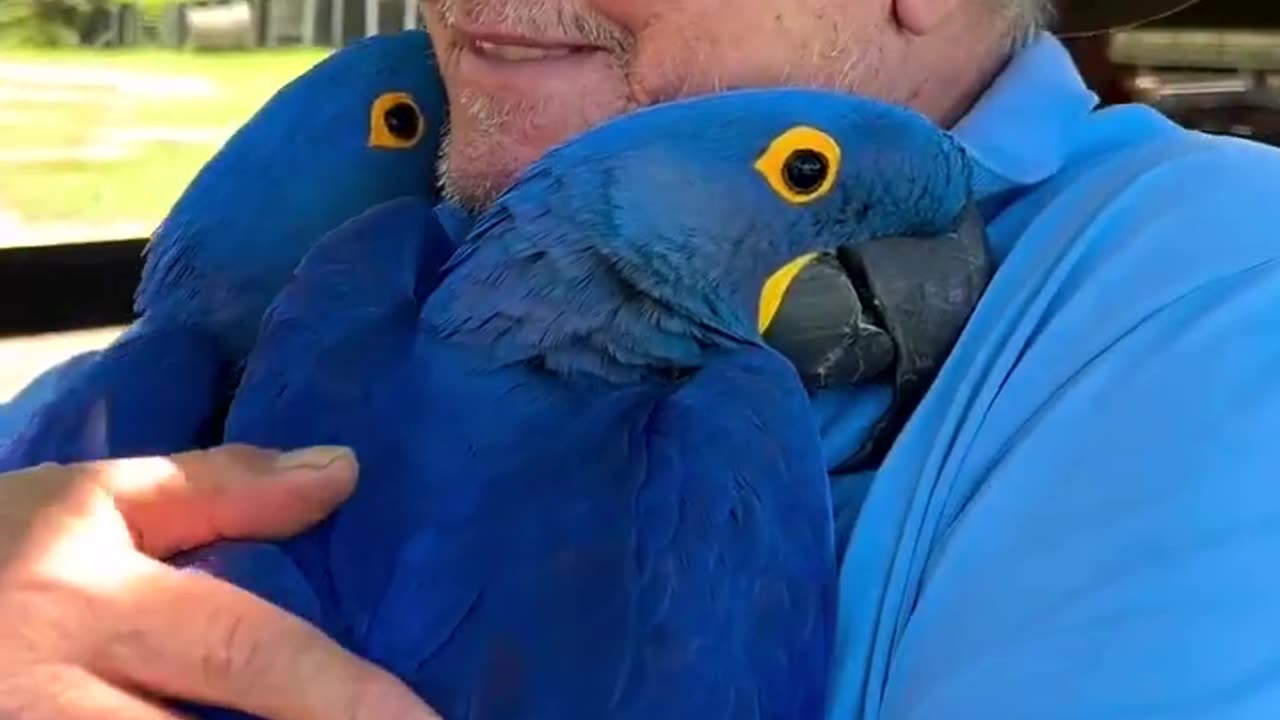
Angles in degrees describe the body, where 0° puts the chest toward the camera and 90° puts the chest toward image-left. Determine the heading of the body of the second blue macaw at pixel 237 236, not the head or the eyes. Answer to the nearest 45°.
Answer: approximately 270°
